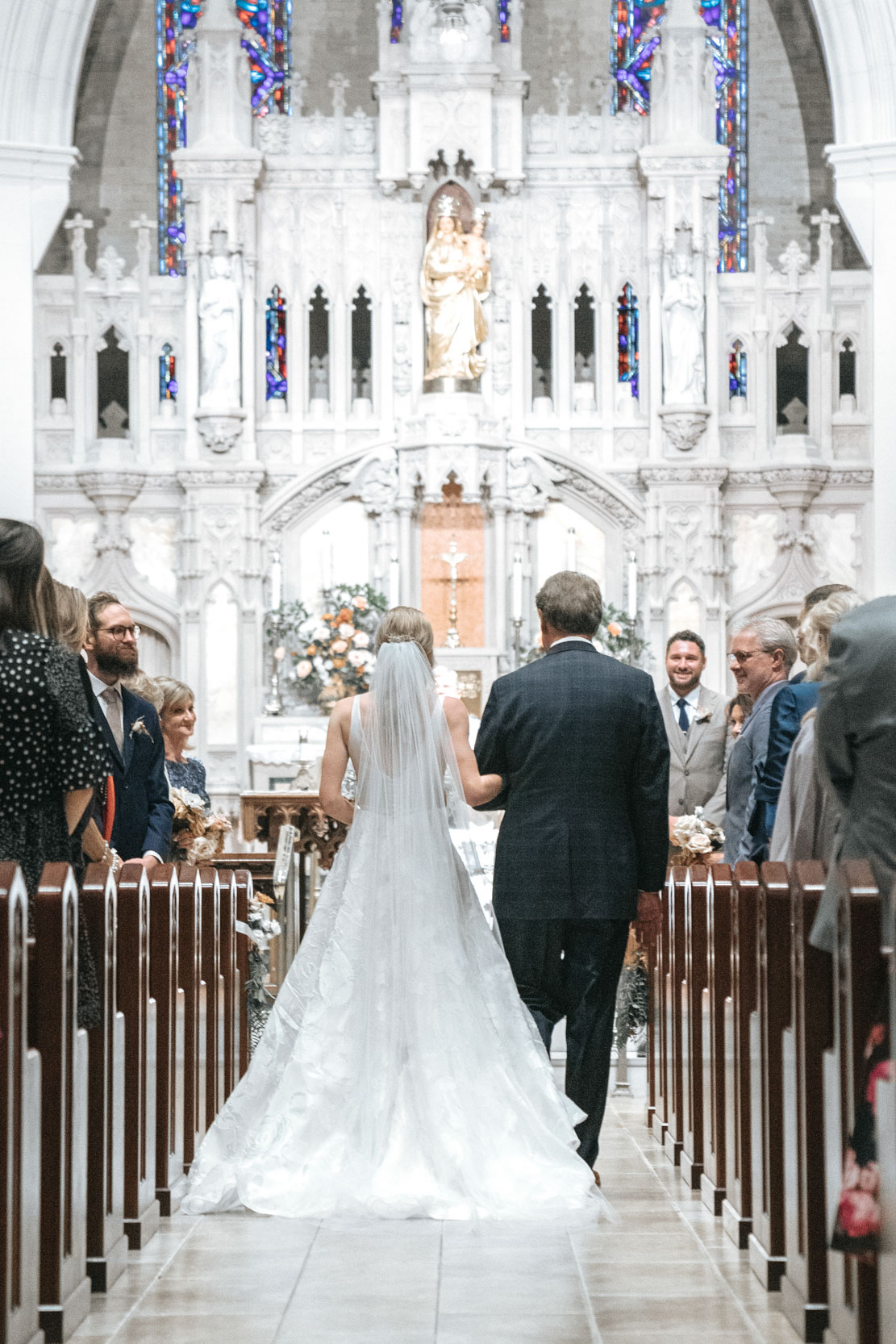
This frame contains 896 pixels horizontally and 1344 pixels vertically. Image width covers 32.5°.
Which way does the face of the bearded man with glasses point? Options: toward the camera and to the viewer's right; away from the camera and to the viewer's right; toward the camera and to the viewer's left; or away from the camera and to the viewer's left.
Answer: toward the camera and to the viewer's right

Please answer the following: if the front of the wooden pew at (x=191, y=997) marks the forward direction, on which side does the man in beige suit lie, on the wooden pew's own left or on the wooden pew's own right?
on the wooden pew's own right

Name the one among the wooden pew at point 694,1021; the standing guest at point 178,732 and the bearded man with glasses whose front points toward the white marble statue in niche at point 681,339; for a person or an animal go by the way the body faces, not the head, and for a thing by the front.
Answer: the wooden pew

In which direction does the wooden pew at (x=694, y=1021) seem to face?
away from the camera

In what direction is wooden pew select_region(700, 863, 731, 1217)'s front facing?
away from the camera

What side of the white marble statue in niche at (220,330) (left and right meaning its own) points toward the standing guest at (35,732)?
front

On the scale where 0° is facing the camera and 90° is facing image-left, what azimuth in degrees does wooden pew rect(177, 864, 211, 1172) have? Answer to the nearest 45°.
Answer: approximately 180°

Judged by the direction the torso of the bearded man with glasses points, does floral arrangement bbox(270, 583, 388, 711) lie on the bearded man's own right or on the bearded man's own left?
on the bearded man's own left

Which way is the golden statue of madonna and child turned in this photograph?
toward the camera

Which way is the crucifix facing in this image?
toward the camera

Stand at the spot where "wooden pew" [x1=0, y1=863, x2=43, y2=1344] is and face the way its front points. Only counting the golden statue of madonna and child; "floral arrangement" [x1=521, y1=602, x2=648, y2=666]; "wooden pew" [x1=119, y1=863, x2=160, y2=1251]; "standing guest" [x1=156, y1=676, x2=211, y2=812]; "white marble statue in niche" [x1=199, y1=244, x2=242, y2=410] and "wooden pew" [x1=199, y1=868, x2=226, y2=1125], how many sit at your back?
0

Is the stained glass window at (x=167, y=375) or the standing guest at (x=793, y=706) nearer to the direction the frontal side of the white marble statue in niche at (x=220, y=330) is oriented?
the standing guest

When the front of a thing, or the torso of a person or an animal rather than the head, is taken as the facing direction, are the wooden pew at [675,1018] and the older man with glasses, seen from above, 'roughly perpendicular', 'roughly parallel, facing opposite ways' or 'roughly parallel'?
roughly perpendicular

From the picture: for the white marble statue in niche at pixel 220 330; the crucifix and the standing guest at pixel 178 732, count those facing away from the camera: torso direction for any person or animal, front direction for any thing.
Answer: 0

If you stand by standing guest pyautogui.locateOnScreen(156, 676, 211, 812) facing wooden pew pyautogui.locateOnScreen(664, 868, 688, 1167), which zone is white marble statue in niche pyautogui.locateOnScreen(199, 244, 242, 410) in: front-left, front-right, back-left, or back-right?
back-left

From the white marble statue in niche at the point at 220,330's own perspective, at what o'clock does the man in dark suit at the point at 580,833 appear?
The man in dark suit is roughly at 12 o'clock from the white marble statue in niche.

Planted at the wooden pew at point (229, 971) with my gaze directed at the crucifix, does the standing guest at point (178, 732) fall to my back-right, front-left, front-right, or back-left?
front-left

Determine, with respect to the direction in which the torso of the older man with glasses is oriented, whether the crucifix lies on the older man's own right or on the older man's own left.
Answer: on the older man's own right

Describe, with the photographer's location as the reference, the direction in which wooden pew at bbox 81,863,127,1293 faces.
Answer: facing away from the viewer

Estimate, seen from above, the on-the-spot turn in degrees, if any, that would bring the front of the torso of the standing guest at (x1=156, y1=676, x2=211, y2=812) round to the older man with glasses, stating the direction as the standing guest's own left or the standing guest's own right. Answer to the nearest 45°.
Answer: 0° — they already face them

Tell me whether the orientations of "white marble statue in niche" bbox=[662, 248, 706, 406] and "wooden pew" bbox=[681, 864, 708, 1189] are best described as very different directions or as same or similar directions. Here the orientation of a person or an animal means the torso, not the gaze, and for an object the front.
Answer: very different directions

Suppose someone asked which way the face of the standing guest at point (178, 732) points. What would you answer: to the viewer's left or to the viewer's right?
to the viewer's right
